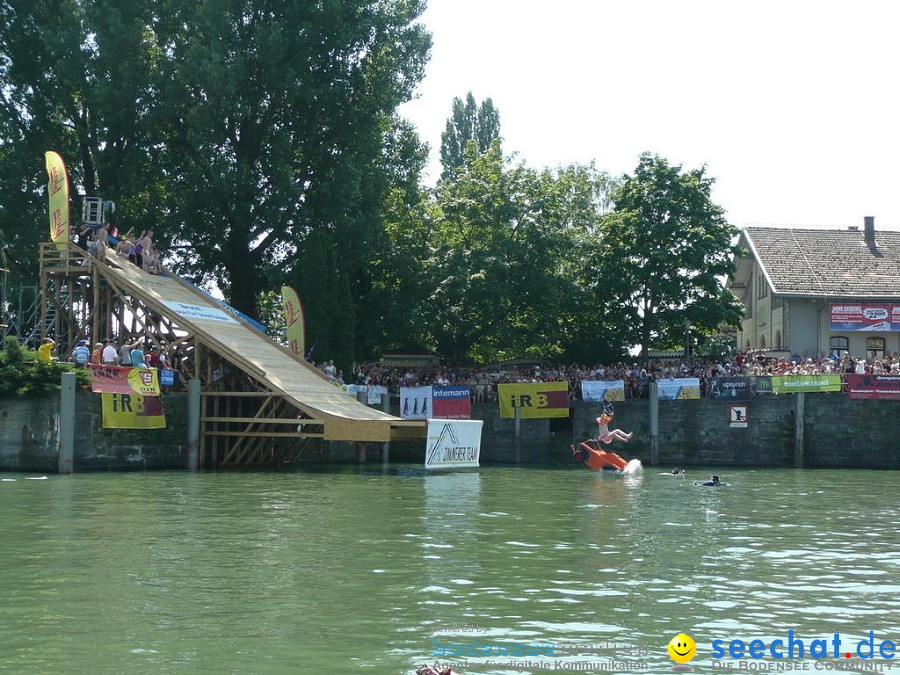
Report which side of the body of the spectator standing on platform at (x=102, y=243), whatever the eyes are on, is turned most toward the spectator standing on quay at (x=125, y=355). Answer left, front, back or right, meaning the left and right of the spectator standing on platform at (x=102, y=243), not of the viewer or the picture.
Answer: right

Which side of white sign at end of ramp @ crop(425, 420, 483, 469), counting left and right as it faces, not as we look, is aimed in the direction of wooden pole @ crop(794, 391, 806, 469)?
left

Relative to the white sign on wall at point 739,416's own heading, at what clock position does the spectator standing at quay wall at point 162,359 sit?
The spectator standing at quay wall is roughly at 2 o'clock from the white sign on wall.

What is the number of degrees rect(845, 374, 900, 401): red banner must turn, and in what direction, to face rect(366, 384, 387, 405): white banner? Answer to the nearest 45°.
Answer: approximately 90° to its right

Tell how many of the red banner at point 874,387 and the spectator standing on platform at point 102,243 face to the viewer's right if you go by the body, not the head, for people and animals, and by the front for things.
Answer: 1

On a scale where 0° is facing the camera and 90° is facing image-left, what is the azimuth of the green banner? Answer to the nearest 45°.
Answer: approximately 0°

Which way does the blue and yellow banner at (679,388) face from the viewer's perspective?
toward the camera

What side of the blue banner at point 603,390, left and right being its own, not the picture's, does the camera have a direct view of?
front

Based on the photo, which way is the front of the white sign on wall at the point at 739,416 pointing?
toward the camera

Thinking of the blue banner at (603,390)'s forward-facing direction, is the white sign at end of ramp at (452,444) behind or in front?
in front

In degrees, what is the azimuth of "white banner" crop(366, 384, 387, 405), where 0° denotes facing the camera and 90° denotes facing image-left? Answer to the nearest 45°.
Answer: approximately 0°
